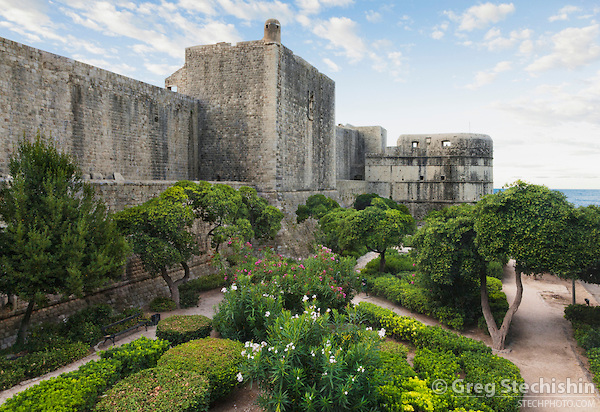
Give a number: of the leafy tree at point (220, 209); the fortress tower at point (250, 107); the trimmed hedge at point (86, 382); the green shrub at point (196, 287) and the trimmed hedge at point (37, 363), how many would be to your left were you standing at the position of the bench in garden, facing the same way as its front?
3

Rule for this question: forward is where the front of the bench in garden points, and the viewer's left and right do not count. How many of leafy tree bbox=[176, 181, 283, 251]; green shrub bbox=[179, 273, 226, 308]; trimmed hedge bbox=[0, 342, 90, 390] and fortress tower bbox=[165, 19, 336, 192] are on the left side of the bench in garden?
3

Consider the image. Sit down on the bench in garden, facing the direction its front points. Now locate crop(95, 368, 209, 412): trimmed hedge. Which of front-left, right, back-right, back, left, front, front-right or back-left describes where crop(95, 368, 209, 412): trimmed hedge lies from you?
front-right

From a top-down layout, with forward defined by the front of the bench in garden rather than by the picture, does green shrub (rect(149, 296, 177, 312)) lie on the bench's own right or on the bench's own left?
on the bench's own left

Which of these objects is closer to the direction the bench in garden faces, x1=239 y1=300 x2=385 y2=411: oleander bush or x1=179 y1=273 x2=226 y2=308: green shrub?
the oleander bush

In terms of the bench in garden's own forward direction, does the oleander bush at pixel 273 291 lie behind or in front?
in front

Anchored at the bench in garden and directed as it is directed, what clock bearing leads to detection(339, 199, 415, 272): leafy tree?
The leafy tree is roughly at 10 o'clock from the bench in garden.

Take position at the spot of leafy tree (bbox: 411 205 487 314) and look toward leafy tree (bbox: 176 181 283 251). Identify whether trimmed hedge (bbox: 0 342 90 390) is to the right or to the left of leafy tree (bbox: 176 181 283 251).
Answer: left

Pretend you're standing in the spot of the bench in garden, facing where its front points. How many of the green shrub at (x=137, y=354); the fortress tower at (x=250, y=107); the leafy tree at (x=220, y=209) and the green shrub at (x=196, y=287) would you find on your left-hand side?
3

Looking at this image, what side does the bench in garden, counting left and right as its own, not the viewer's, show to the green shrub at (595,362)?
front

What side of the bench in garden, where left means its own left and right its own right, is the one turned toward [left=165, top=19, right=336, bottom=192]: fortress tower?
left

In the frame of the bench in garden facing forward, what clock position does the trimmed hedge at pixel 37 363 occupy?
The trimmed hedge is roughly at 3 o'clock from the bench in garden.

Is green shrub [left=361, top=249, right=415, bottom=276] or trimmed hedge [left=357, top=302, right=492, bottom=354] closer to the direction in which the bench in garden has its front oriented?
the trimmed hedge

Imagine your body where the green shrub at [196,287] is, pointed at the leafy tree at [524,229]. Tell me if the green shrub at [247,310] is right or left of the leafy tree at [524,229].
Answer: right

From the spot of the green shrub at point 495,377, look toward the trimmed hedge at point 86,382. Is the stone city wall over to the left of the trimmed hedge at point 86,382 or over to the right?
right

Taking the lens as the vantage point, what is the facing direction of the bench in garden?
facing the viewer and to the right of the viewer

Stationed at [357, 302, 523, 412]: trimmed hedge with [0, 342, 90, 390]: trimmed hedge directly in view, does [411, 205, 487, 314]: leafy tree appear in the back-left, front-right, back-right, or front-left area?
back-right

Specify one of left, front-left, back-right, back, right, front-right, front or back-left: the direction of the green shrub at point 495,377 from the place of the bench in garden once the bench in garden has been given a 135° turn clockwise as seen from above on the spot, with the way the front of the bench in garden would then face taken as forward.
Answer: back-left

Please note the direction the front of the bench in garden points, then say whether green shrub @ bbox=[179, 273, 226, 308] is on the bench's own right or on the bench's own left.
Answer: on the bench's own left

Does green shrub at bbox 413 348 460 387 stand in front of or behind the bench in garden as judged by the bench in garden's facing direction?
in front
